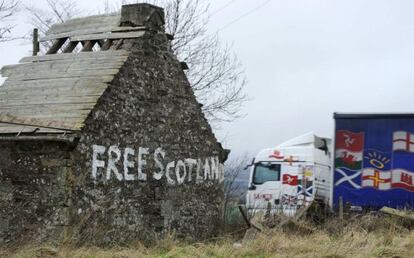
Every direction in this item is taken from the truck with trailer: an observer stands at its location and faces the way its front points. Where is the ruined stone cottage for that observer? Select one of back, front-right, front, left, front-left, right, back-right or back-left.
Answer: front-left

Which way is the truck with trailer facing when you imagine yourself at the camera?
facing to the left of the viewer
